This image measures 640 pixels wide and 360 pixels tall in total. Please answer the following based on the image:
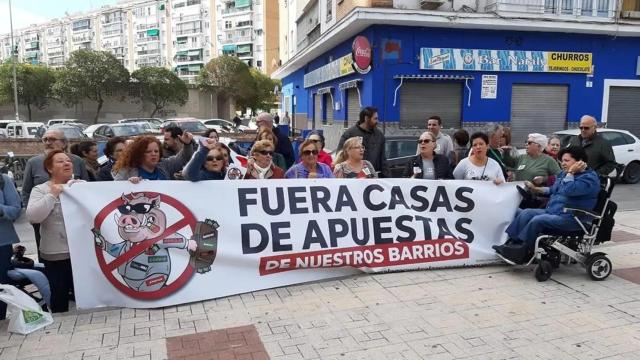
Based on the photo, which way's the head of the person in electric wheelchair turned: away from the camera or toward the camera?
toward the camera

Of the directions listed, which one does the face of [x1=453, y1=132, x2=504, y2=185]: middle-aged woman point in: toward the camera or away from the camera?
toward the camera

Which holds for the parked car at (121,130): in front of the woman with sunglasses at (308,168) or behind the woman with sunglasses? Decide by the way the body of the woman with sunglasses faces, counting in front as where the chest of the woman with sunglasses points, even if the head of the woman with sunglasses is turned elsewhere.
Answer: behind

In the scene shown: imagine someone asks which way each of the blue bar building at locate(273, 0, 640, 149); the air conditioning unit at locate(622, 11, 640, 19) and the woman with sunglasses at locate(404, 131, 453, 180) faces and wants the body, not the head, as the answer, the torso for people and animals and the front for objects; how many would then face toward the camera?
3

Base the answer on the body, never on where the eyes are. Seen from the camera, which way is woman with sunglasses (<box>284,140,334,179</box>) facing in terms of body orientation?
toward the camera

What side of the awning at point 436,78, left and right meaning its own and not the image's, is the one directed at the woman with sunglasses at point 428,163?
front

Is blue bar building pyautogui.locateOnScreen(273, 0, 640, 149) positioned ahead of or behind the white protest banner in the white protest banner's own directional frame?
behind

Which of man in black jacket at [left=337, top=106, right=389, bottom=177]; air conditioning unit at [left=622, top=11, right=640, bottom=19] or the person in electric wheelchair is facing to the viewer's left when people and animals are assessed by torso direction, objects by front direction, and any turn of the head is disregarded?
the person in electric wheelchair

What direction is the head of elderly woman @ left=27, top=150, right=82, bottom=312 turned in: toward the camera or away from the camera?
toward the camera

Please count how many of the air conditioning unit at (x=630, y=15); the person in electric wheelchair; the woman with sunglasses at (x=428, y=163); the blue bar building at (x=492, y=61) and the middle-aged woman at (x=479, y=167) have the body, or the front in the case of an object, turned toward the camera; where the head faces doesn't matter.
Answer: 4

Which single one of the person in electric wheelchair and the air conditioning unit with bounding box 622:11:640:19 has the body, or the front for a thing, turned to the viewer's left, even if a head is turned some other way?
the person in electric wheelchair

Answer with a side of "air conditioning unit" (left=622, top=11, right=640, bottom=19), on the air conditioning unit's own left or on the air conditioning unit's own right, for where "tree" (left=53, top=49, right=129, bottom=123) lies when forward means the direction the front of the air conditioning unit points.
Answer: on the air conditioning unit's own right

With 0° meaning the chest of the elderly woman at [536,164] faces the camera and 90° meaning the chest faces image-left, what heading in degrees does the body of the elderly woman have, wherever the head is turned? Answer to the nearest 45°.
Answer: approximately 45°
